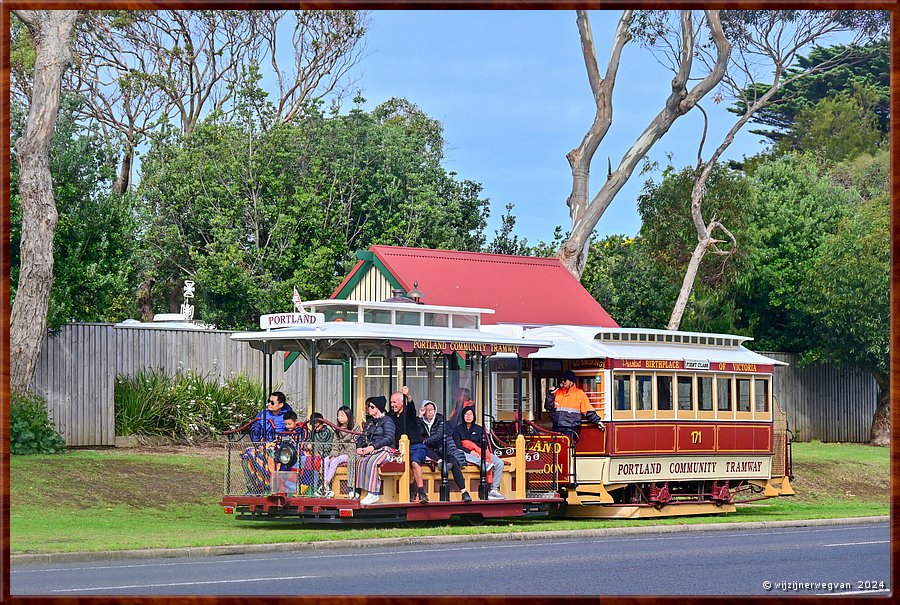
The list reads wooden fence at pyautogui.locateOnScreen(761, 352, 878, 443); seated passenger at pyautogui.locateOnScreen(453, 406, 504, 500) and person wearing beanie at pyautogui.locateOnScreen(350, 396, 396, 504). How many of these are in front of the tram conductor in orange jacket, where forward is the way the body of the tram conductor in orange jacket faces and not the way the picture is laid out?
2

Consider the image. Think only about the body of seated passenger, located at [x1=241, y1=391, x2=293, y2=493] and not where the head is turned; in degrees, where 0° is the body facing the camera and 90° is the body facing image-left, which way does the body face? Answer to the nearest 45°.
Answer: approximately 45°

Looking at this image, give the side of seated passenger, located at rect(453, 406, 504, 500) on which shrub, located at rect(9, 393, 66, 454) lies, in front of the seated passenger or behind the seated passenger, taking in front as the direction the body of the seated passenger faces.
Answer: behind

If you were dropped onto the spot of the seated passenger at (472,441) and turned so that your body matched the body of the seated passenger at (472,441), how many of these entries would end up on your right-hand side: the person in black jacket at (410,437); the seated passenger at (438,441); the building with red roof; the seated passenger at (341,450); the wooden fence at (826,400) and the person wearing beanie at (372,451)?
4

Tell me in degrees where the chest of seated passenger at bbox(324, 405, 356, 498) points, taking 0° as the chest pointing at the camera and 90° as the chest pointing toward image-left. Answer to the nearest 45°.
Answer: approximately 45°

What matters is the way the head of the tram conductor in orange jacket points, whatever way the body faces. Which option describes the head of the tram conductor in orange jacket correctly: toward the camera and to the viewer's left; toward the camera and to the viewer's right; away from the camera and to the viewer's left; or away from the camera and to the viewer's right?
toward the camera and to the viewer's left

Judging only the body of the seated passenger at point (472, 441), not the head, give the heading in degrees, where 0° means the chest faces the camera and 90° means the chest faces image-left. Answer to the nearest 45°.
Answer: approximately 315°

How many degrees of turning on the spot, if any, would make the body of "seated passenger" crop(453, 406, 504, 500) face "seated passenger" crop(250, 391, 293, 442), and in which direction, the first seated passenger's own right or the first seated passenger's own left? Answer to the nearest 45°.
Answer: approximately 135° to the first seated passenger's own right

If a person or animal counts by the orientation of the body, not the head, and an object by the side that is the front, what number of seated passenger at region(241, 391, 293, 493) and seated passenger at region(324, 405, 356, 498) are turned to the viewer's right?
0

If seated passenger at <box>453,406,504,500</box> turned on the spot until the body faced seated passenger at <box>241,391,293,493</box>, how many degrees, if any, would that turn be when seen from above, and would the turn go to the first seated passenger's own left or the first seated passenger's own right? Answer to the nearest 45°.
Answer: approximately 135° to the first seated passenger's own right

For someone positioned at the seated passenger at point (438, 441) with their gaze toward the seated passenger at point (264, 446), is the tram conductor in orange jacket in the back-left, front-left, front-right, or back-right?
back-right

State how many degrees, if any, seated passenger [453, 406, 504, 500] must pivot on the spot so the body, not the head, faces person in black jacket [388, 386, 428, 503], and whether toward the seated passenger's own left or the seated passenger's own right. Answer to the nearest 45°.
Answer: approximately 90° to the seated passenger's own right
